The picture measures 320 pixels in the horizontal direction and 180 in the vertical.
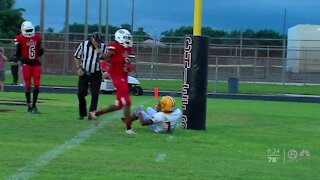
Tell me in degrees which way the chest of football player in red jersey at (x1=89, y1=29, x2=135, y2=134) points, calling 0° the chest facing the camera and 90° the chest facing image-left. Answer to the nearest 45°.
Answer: approximately 315°

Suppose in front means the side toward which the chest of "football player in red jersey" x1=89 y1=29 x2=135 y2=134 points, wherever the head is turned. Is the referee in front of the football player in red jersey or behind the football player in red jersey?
behind

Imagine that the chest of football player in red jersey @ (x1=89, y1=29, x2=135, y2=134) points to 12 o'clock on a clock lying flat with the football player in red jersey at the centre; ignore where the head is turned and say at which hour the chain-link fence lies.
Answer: The chain-link fence is roughly at 8 o'clock from the football player in red jersey.

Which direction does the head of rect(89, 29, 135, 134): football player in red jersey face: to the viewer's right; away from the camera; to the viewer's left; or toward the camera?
to the viewer's right

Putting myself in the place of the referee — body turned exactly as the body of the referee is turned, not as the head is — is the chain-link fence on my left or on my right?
on my left

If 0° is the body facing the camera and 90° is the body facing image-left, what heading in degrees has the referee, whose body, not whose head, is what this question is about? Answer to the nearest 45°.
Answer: approximately 315°

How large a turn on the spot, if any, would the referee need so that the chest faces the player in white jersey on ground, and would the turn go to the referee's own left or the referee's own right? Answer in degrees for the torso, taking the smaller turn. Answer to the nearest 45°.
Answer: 0° — they already face them
